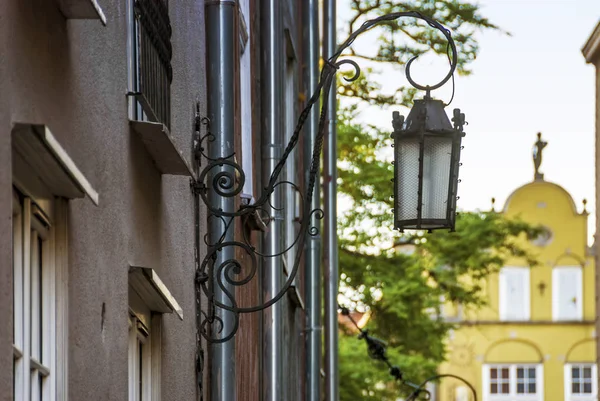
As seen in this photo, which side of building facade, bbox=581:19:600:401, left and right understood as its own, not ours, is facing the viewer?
left

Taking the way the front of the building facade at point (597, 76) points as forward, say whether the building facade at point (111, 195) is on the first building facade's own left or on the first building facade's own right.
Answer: on the first building facade's own left

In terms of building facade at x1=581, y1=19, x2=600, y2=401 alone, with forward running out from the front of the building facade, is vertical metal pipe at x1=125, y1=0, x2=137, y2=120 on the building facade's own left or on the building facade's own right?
on the building facade's own left
